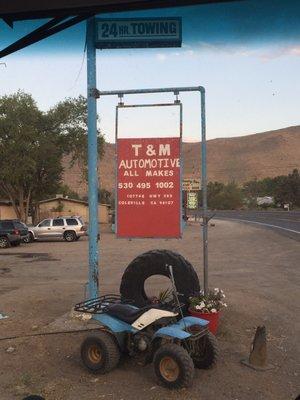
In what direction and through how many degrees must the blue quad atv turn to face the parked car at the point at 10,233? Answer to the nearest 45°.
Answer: approximately 135° to its left

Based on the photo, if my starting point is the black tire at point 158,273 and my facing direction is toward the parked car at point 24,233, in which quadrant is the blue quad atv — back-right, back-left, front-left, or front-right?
back-left

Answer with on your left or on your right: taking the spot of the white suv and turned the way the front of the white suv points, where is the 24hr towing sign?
on your left

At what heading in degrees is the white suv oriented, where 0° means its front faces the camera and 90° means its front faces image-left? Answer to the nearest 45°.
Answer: approximately 90°

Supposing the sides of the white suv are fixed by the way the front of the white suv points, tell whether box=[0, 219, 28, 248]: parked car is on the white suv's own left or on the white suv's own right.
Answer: on the white suv's own left

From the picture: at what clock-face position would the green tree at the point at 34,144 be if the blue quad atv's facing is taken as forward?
The green tree is roughly at 7 o'clock from the blue quad atv.

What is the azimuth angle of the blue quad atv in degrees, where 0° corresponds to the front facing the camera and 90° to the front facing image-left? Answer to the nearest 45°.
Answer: approximately 315°
